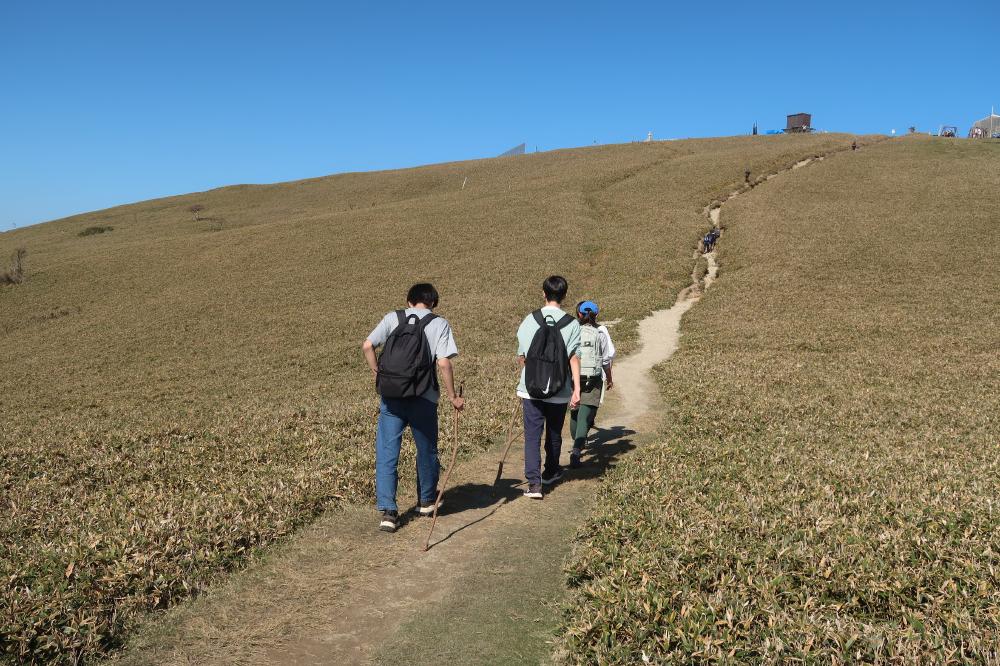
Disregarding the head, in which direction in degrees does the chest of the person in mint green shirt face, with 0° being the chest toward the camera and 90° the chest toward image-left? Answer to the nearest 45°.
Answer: approximately 180°

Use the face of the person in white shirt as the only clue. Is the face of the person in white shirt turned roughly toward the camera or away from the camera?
away from the camera

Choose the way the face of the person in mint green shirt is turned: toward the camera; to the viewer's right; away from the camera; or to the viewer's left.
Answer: away from the camera

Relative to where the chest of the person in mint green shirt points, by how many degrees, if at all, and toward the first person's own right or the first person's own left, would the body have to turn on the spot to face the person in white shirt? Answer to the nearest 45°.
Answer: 0° — they already face them
